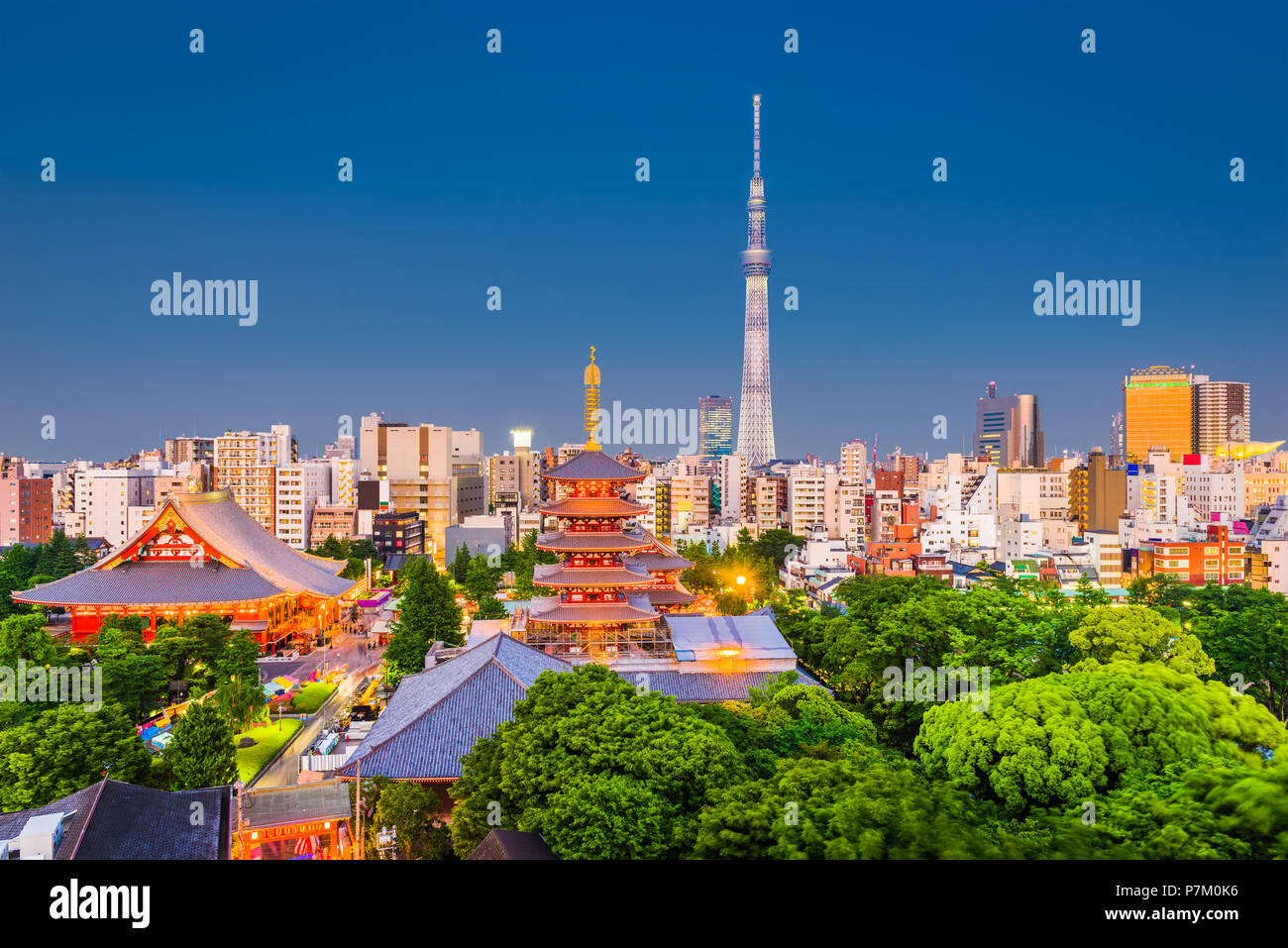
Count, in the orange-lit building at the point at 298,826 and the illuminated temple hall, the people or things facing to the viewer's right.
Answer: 1

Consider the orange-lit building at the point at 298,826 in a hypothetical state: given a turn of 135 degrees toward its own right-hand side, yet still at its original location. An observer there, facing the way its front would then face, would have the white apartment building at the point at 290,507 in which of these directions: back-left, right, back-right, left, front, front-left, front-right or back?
front-right

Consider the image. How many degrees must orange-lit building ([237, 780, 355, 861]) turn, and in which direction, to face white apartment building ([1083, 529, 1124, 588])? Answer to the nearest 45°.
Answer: approximately 135° to its left

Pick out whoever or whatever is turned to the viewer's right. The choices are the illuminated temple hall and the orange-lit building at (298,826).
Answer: the illuminated temple hall

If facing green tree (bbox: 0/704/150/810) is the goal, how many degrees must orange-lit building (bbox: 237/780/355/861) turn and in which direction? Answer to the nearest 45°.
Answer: approximately 90° to its right

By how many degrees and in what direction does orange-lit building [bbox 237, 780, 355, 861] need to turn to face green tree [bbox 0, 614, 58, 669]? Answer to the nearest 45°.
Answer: approximately 135° to its right

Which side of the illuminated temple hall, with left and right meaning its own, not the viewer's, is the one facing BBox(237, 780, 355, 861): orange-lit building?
right

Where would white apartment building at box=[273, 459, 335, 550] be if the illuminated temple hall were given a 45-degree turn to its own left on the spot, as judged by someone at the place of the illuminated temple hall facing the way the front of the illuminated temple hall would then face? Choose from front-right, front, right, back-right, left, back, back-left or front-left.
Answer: front-left

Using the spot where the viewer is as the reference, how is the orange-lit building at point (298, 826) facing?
facing the viewer

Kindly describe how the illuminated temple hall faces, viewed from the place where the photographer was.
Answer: facing to the right of the viewer

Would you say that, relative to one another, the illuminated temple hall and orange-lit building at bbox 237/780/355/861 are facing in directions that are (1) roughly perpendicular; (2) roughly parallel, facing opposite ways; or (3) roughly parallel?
roughly perpendicular

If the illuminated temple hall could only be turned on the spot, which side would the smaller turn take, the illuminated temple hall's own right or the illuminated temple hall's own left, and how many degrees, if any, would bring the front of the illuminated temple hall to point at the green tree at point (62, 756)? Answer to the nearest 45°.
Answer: approximately 90° to the illuminated temple hall's own right

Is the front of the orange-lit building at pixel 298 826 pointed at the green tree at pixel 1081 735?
no
